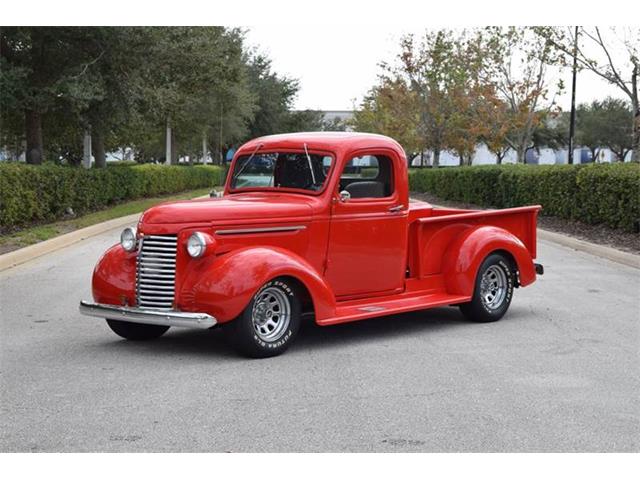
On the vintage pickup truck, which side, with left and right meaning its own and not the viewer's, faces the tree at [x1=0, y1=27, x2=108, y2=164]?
right

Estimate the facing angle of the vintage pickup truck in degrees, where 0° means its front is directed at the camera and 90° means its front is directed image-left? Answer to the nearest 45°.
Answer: approximately 45°

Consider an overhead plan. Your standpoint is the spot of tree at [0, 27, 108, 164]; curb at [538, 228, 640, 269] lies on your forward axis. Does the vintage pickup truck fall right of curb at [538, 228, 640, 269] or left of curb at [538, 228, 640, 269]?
right

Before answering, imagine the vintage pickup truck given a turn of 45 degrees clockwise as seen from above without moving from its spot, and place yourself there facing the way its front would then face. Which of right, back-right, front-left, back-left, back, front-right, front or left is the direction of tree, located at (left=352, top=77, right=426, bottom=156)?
right

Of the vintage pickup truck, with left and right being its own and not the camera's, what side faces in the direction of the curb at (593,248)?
back

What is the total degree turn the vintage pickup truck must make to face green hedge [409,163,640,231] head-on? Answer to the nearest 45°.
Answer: approximately 180°

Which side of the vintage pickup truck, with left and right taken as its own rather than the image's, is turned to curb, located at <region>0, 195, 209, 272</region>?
right

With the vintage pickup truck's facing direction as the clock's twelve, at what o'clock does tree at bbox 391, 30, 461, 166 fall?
The tree is roughly at 5 o'clock from the vintage pickup truck.

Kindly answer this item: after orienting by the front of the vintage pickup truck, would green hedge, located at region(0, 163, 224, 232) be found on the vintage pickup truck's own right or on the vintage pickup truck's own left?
on the vintage pickup truck's own right
